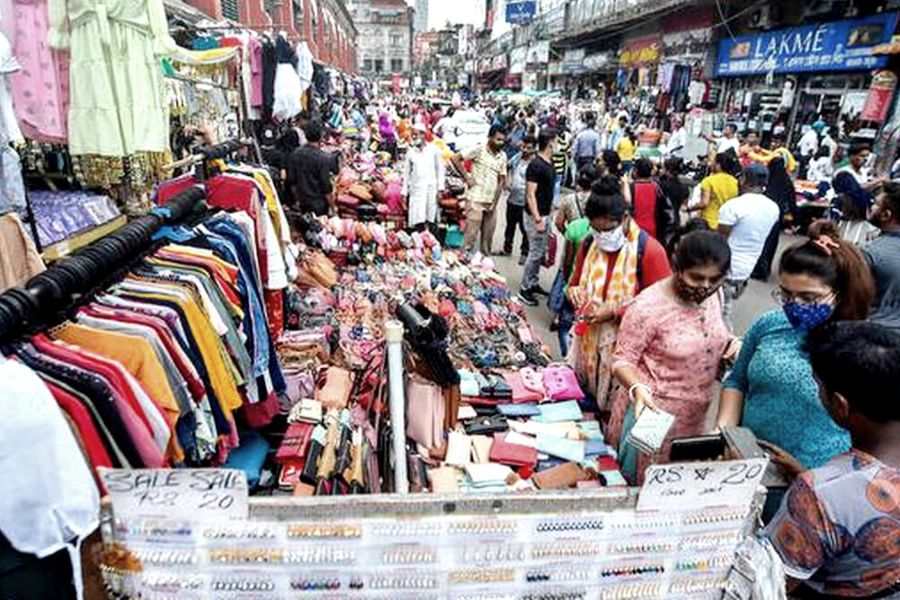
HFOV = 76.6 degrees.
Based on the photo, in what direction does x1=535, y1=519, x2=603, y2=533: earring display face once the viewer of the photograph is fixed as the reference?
facing the viewer

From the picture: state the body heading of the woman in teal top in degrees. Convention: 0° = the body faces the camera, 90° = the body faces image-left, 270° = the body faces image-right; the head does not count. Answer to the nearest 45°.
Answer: approximately 45°

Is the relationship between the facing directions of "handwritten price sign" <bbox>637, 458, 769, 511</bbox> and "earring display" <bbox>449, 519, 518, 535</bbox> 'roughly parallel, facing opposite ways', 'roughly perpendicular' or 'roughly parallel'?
roughly parallel

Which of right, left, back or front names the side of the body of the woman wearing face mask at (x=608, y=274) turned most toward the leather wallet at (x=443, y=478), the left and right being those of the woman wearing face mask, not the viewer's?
front

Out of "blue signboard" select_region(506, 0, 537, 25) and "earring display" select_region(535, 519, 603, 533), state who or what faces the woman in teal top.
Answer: the blue signboard

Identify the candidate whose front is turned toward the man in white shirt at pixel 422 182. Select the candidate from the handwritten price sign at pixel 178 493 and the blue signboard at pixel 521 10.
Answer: the blue signboard

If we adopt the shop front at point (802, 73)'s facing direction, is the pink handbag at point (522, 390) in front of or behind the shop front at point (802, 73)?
in front

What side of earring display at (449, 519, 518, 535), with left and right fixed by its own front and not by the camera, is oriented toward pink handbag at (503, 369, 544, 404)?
back

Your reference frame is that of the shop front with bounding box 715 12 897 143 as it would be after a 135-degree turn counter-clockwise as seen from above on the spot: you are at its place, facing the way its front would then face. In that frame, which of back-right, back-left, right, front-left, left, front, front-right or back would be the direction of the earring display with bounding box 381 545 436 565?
right

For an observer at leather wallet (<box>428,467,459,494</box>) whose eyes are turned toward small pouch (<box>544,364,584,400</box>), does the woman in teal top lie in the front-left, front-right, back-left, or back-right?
front-right

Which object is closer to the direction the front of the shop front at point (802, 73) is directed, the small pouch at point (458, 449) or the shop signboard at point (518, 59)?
the small pouch

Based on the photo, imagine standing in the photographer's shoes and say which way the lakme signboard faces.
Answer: facing the viewer and to the left of the viewer

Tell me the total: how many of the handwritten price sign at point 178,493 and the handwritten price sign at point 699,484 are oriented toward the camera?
2

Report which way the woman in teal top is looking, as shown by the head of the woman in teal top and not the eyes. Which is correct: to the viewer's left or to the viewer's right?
to the viewer's left

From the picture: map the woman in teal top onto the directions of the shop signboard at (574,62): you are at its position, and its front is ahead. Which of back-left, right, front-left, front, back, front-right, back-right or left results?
front-left

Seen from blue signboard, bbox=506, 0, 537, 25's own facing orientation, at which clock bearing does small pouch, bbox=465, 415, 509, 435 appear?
The small pouch is roughly at 12 o'clock from the blue signboard.

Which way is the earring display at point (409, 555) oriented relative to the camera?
toward the camera
